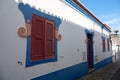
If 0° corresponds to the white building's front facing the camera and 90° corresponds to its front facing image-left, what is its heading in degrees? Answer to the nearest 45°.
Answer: approximately 315°
